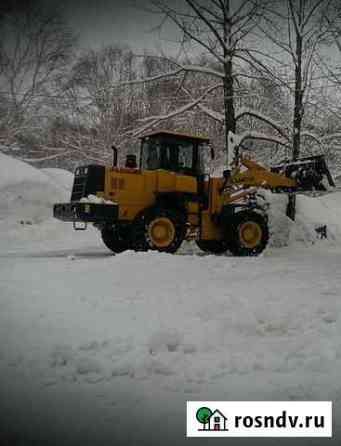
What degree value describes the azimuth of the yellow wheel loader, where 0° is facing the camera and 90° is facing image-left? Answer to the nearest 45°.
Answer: approximately 225°
